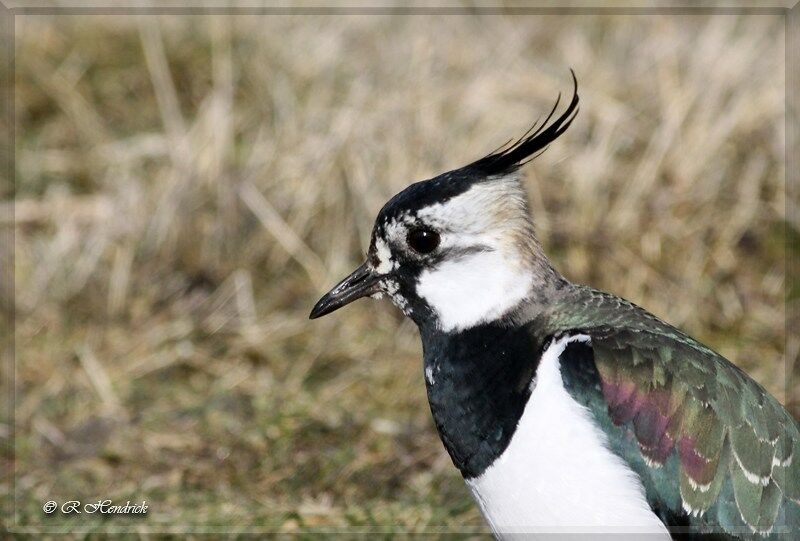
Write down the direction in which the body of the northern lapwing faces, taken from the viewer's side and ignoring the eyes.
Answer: to the viewer's left
